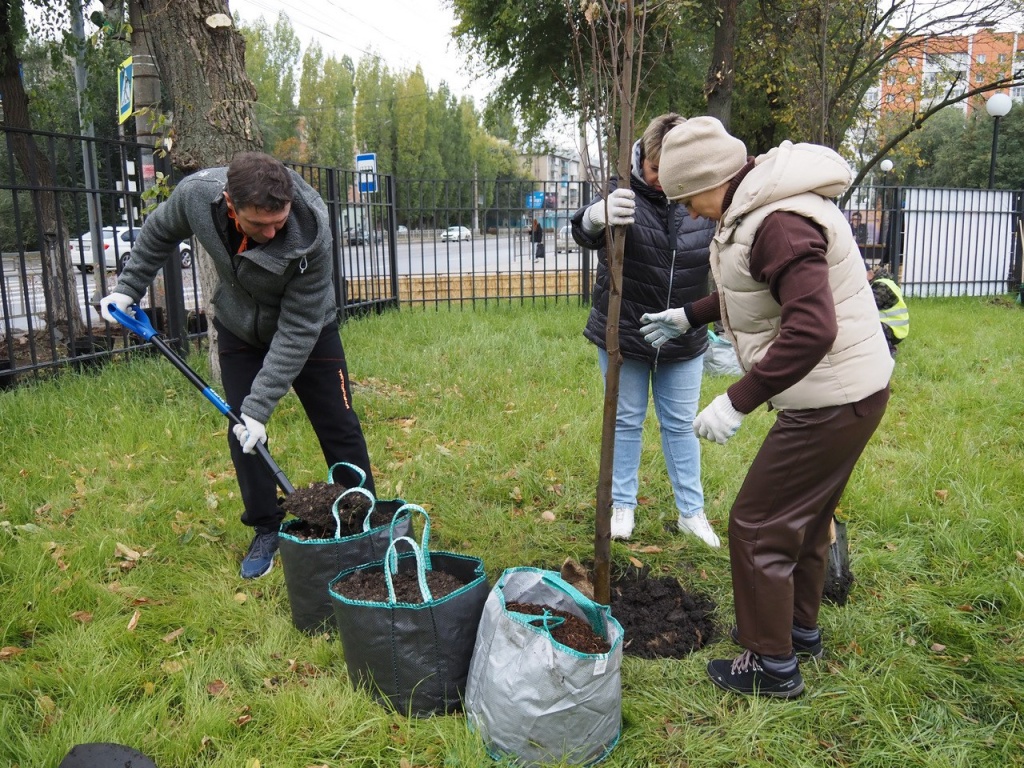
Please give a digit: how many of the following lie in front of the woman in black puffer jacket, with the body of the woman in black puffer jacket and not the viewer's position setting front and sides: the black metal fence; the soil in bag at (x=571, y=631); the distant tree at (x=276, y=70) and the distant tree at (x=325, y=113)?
1

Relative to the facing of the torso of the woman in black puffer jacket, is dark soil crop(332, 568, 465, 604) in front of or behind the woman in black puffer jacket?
in front

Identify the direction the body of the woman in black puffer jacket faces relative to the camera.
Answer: toward the camera

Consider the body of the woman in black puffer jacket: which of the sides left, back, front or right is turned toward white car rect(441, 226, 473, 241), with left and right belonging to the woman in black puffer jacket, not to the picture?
back

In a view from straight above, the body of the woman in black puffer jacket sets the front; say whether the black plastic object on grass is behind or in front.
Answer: in front

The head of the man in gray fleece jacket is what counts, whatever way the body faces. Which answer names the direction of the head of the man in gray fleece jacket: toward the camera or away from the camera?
toward the camera

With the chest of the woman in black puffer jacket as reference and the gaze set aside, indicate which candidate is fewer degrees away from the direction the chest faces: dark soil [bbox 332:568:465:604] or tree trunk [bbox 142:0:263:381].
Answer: the dark soil

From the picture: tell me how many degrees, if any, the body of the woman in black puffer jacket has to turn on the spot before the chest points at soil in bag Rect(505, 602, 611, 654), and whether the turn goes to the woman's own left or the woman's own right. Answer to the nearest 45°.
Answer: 0° — they already face it

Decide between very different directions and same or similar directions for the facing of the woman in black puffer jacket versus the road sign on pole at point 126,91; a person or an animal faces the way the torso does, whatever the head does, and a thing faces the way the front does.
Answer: same or similar directions

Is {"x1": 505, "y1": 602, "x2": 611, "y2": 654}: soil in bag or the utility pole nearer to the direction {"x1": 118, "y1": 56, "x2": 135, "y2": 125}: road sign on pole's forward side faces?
the soil in bag

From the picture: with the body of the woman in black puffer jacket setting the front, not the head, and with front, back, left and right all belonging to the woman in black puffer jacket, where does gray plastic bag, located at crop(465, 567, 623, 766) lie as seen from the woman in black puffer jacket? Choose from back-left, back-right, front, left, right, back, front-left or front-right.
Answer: front
